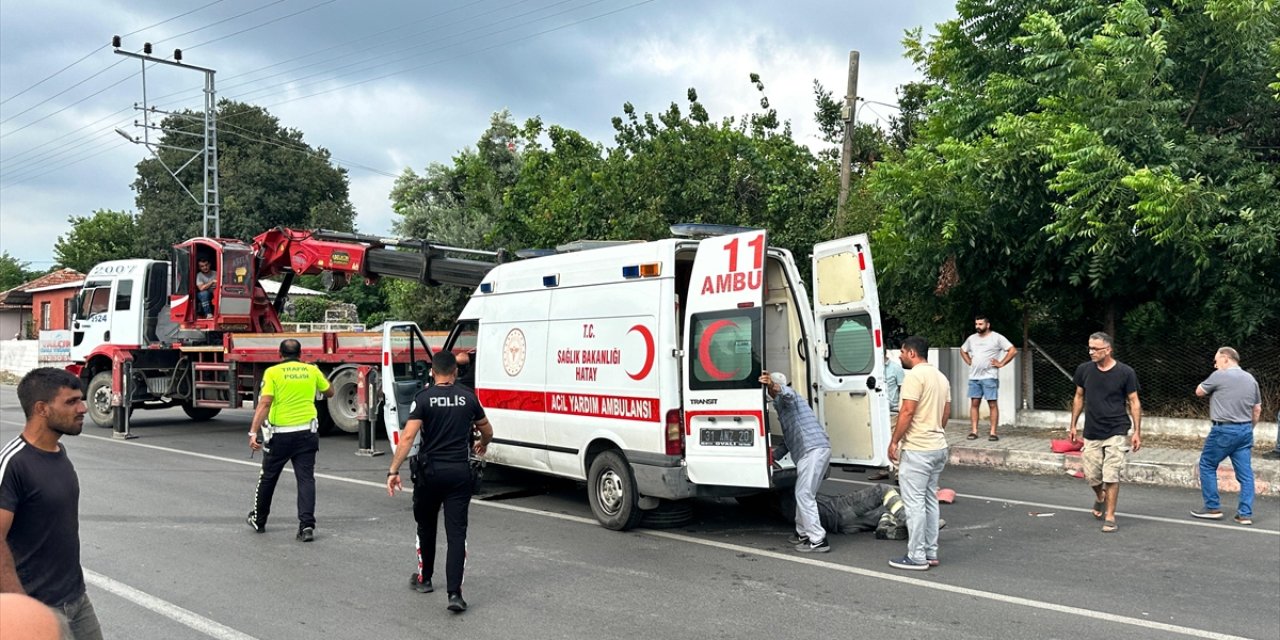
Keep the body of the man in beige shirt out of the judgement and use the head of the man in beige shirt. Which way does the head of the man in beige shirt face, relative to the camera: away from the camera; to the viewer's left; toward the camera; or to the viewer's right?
to the viewer's left

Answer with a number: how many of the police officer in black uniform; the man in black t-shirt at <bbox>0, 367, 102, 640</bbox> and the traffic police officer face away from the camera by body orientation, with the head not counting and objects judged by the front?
2

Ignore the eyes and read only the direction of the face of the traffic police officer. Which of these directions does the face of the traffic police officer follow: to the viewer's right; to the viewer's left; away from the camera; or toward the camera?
away from the camera

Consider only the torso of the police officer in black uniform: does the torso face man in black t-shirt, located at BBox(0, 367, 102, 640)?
no

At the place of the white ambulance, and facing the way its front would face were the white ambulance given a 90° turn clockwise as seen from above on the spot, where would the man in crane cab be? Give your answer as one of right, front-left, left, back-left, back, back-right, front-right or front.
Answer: left

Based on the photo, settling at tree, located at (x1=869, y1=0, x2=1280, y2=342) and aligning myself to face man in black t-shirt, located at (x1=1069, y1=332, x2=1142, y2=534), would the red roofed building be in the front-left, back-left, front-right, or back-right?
back-right

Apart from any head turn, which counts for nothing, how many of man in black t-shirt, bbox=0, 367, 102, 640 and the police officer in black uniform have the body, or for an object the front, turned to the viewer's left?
0

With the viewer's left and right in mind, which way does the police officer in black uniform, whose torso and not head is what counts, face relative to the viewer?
facing away from the viewer

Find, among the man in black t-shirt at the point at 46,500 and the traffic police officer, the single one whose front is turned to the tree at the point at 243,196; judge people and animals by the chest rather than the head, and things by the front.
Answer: the traffic police officer

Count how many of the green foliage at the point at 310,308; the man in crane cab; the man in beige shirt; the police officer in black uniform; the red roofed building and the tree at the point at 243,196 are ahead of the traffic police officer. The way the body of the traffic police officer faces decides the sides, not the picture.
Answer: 4

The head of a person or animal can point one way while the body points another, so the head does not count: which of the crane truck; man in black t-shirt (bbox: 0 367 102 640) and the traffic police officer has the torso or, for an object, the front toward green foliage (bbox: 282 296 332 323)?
the traffic police officer

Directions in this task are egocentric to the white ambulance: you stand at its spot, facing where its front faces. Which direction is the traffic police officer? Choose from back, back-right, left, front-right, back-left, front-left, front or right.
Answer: front-left

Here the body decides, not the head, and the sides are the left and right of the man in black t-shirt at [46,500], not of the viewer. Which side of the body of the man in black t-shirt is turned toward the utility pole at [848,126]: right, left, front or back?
left

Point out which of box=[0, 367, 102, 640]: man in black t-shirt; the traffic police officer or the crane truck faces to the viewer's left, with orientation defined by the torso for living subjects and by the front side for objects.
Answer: the crane truck

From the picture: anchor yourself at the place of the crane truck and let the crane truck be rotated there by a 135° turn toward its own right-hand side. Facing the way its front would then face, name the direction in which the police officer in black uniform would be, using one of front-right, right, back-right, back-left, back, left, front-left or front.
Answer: back-right

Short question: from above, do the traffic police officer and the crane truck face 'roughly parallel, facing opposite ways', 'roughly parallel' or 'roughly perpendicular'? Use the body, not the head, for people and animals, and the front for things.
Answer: roughly perpendicular

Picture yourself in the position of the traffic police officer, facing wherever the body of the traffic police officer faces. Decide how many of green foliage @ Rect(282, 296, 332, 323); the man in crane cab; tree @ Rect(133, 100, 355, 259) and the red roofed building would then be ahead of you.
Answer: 4

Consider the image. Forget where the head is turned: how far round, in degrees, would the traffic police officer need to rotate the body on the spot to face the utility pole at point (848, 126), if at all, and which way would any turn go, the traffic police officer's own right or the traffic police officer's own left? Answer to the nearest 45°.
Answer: approximately 45° to the traffic police officer's own right
